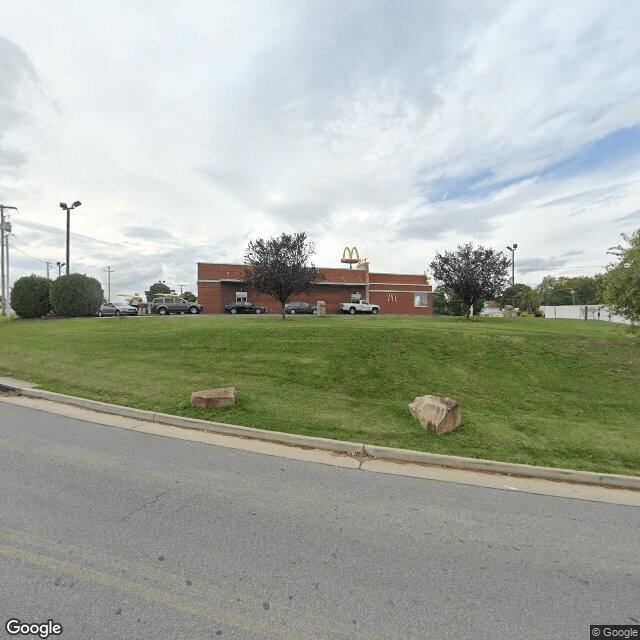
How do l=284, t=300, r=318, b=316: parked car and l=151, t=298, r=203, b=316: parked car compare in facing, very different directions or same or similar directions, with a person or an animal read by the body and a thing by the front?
same or similar directions

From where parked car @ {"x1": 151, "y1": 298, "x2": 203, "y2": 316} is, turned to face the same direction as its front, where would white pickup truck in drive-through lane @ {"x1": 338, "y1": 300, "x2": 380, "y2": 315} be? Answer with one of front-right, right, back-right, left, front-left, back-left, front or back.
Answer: front

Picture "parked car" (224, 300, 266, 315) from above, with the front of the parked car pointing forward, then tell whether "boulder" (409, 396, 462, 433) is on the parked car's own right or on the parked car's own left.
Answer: on the parked car's own right

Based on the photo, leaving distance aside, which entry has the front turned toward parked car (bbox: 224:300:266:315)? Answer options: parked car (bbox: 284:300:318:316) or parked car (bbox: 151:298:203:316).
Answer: parked car (bbox: 151:298:203:316)

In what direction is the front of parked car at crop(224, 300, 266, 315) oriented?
to the viewer's right

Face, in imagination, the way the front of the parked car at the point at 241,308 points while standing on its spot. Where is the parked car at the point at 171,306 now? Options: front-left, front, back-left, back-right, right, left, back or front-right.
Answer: back

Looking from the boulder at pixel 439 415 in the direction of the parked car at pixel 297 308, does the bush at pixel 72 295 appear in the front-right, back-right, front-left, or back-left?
front-left

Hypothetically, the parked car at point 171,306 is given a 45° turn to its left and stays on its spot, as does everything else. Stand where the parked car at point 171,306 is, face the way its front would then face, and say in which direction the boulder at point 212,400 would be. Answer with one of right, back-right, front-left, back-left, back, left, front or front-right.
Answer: back-right

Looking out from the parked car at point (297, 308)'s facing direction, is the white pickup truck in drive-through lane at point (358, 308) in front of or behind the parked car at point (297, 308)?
in front

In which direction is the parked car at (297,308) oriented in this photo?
to the viewer's right

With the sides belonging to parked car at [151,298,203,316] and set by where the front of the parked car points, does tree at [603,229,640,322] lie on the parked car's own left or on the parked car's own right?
on the parked car's own right

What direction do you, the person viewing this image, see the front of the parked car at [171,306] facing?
facing to the right of the viewer

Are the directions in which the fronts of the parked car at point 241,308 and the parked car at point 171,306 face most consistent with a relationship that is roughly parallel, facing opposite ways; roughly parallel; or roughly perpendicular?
roughly parallel

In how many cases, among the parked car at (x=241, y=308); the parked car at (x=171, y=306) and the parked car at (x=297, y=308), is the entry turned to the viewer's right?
3

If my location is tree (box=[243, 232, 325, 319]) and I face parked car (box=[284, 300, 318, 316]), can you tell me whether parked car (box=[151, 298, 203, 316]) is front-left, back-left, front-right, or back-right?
front-left
